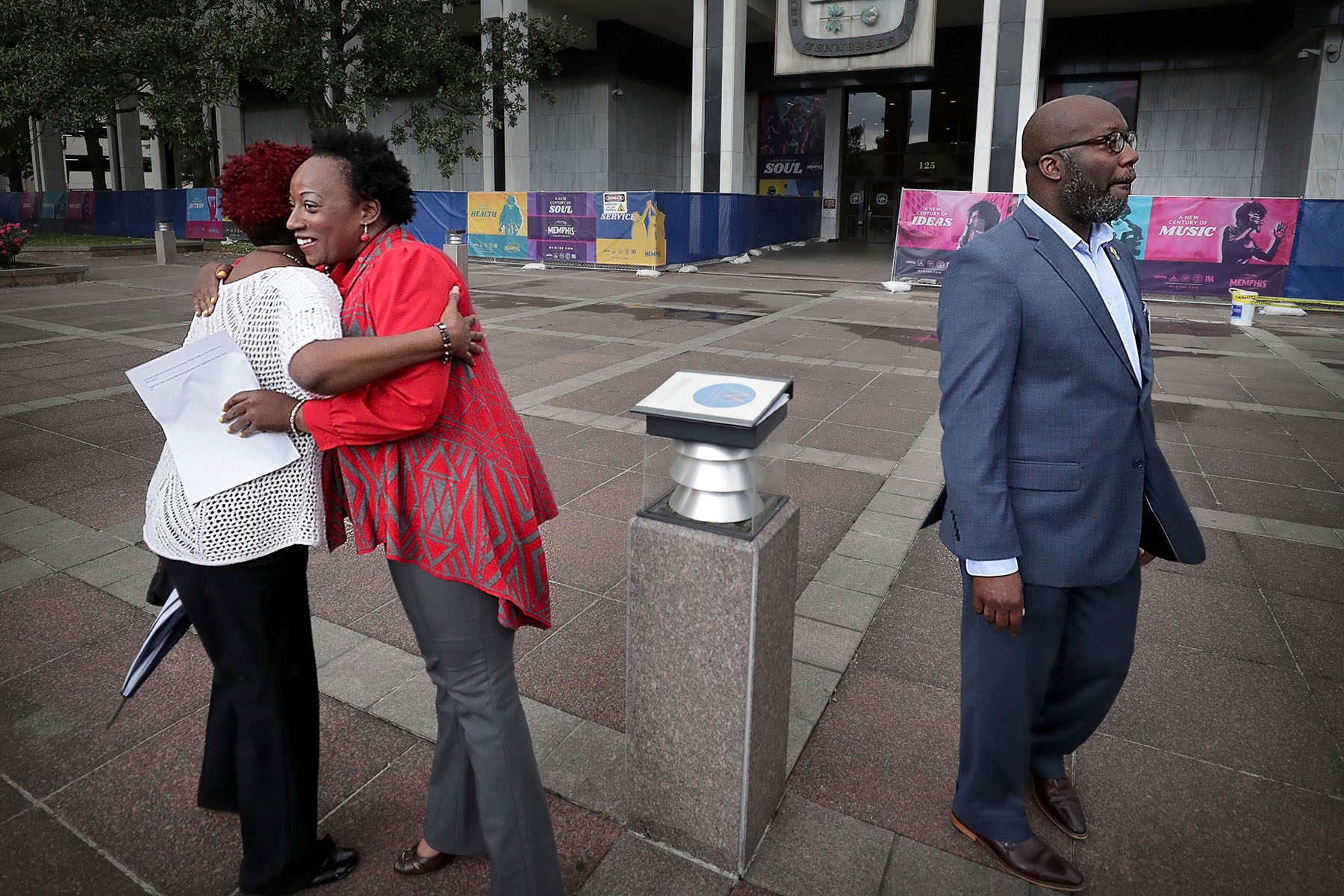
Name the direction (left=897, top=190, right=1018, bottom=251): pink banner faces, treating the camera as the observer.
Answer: facing the viewer

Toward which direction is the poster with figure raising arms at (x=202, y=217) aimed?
toward the camera

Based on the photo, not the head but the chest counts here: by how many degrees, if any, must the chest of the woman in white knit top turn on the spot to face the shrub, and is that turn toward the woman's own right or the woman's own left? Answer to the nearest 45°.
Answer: approximately 45° to the woman's own left

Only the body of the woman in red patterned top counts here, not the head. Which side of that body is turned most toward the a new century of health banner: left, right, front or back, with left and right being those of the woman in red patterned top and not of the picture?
right

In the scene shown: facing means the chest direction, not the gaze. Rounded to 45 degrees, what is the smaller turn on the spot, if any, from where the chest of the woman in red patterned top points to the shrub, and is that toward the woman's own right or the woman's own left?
approximately 90° to the woman's own right

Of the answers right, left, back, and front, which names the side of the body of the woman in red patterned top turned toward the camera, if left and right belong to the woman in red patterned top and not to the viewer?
left

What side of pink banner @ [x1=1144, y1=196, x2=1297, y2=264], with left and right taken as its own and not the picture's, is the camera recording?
front

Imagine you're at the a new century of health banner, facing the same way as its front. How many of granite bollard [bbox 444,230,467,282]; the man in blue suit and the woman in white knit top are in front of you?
3

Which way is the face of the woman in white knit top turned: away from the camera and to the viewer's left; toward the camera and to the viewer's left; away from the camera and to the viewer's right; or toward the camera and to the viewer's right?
away from the camera and to the viewer's right

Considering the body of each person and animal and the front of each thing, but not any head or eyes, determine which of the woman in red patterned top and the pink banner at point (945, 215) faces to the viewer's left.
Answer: the woman in red patterned top

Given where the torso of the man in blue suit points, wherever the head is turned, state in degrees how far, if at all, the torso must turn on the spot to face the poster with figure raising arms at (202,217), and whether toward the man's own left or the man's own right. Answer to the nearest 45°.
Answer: approximately 180°

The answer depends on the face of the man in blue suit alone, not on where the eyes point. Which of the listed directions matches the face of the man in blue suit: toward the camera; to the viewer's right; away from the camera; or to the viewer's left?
to the viewer's right

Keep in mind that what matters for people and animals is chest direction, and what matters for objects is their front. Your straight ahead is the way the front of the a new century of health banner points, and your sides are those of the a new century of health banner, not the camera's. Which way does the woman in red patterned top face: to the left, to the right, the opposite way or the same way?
to the right

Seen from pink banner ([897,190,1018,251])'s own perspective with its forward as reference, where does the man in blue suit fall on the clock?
The man in blue suit is roughly at 12 o'clock from the pink banner.

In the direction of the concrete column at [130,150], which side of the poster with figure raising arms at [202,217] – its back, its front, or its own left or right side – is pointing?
back
